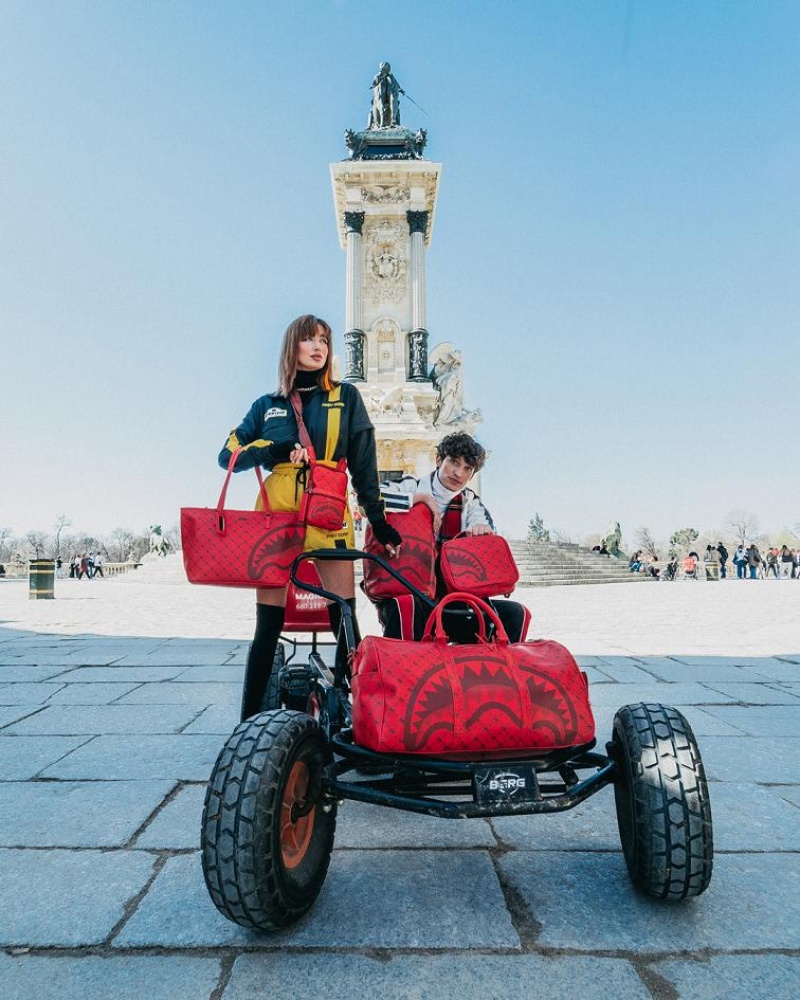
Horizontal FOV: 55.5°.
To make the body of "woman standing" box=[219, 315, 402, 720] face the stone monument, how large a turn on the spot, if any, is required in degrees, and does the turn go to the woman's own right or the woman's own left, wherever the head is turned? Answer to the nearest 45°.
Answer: approximately 180°

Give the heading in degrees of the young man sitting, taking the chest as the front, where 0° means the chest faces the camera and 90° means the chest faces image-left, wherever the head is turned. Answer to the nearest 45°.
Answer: approximately 0°

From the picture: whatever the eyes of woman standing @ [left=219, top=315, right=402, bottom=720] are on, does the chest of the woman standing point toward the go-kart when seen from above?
yes

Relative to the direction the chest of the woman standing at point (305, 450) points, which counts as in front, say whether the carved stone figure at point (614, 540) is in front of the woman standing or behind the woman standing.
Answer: behind

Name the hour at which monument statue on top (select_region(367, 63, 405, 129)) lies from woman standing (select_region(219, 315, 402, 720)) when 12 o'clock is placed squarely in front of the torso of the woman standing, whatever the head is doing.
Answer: The monument statue on top is roughly at 6 o'clock from the woman standing.

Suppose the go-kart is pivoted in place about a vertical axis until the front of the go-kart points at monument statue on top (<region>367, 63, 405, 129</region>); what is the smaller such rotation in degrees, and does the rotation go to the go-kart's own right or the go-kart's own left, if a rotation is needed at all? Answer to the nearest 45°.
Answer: approximately 180°

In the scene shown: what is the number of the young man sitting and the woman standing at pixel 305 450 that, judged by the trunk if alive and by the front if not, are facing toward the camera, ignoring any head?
2

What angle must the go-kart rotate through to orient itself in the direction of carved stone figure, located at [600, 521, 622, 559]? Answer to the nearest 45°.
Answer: approximately 180°

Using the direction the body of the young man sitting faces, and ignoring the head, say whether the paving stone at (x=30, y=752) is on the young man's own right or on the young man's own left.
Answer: on the young man's own right
